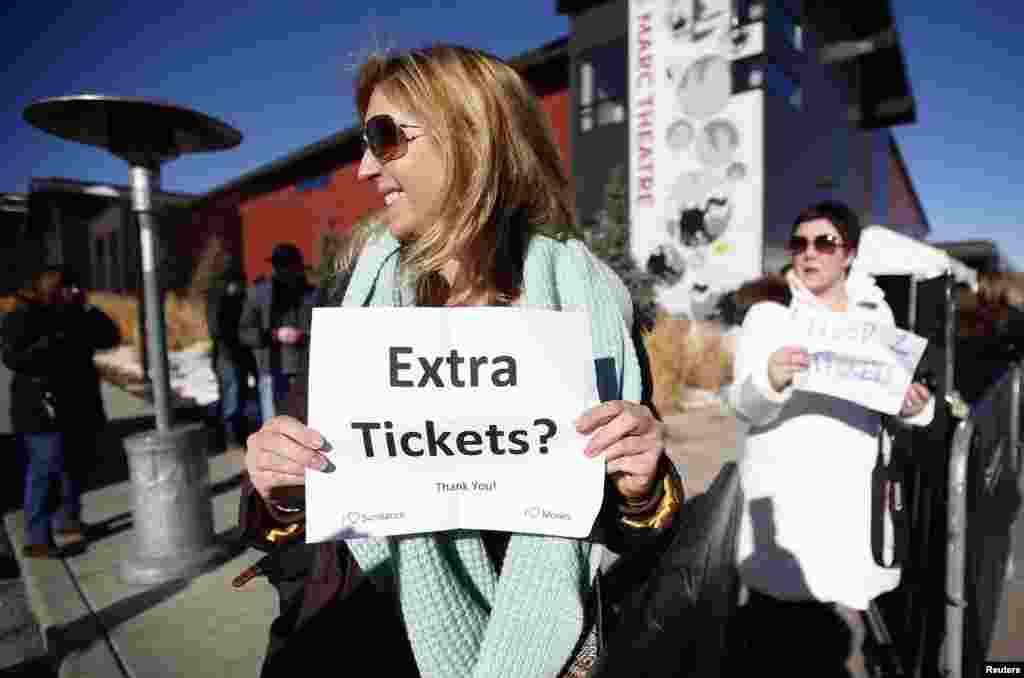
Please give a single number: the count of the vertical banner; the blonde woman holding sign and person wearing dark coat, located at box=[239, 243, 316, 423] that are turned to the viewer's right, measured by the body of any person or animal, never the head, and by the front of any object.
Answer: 0

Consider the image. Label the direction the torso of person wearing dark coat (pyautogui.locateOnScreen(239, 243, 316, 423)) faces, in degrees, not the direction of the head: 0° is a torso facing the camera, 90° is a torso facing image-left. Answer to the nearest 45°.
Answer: approximately 0°

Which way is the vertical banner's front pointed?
toward the camera

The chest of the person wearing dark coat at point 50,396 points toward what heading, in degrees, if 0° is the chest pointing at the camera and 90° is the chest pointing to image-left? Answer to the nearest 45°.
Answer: approximately 315°

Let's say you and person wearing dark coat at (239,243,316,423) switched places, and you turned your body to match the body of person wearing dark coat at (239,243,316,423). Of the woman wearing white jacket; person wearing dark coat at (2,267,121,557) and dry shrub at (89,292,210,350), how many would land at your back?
1

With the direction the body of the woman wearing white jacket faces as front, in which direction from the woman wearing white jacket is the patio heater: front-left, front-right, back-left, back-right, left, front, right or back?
back-right

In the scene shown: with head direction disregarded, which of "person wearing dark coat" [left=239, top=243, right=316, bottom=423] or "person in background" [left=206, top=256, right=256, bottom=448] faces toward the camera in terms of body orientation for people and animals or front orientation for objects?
the person wearing dark coat

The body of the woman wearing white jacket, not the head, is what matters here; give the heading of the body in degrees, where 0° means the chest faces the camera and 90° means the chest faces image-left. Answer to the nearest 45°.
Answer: approximately 315°

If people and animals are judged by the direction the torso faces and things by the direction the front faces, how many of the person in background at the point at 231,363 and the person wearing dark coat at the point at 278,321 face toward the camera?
1

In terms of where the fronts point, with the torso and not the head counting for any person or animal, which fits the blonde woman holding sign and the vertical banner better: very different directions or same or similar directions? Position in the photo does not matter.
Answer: same or similar directions

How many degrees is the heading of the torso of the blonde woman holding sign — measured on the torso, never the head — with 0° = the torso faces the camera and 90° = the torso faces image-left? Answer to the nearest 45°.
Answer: approximately 0°
